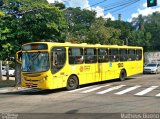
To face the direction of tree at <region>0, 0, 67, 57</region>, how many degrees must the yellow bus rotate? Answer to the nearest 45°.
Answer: approximately 90° to its right
